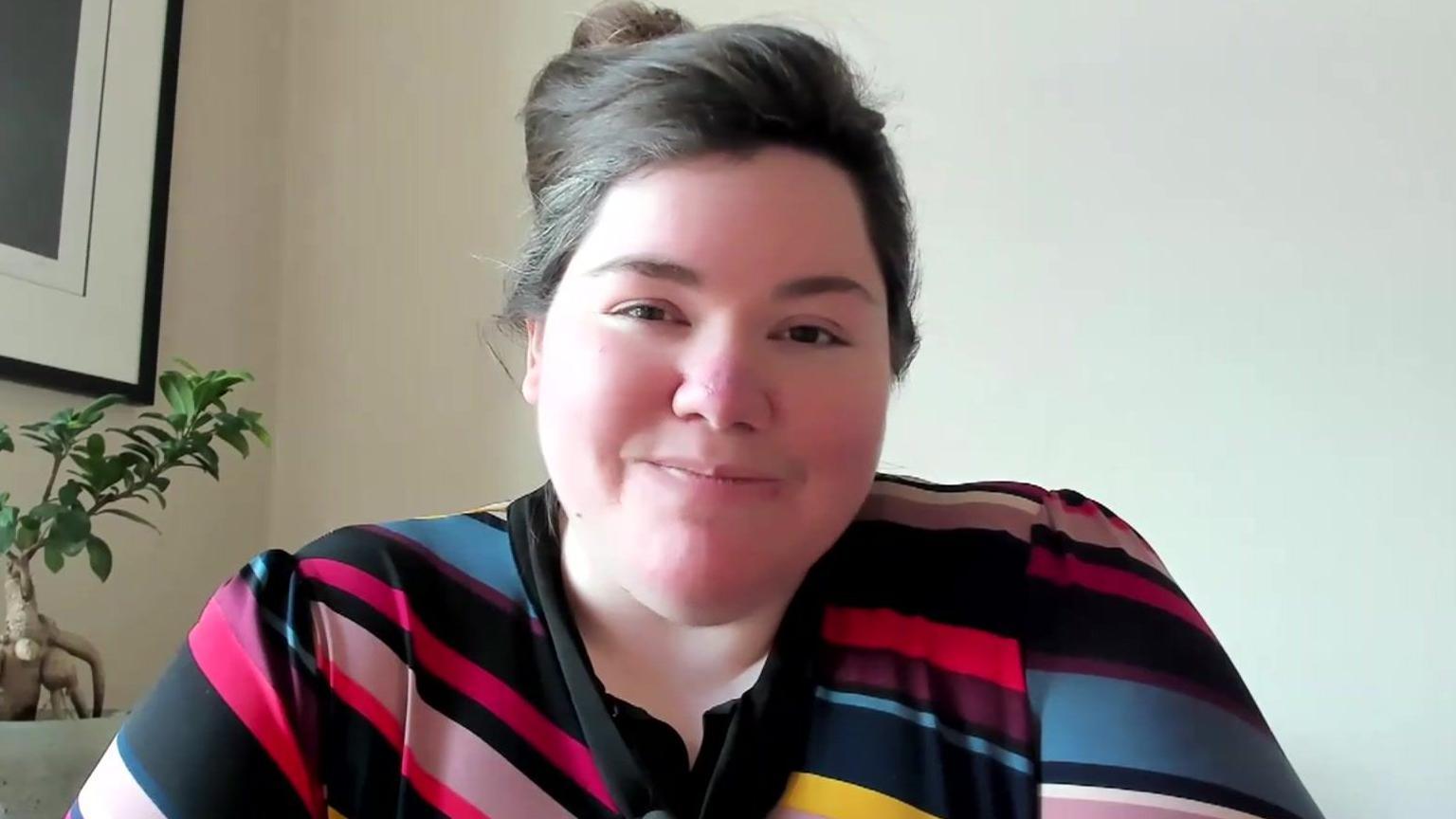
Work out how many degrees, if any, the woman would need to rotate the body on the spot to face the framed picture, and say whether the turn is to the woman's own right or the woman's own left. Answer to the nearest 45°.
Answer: approximately 135° to the woman's own right

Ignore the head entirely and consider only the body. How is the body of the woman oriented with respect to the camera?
toward the camera

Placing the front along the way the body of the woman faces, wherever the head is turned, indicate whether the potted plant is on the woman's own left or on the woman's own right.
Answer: on the woman's own right
